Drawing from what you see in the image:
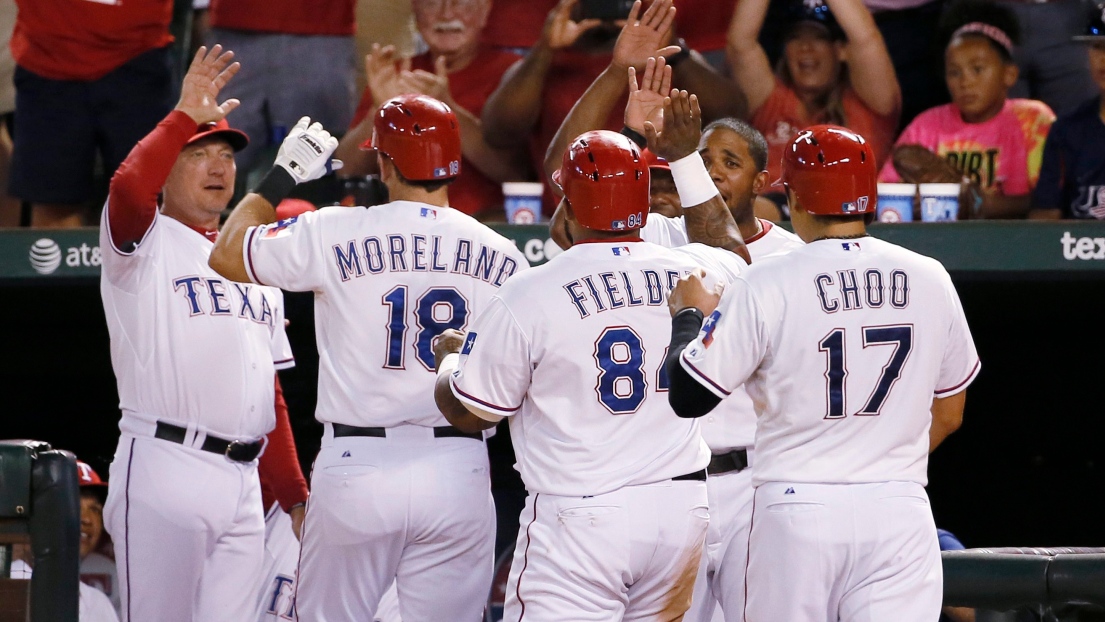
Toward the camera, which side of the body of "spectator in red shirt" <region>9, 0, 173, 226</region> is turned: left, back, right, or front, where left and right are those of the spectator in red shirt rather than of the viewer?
front

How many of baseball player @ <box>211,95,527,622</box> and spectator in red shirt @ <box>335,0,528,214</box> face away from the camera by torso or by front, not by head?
1

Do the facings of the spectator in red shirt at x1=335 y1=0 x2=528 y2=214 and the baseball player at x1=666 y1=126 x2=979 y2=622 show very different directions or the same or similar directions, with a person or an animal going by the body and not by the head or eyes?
very different directions

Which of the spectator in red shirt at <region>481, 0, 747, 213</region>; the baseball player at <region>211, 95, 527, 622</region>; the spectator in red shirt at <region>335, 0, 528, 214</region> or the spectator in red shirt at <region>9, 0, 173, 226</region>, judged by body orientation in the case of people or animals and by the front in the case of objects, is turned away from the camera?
the baseball player

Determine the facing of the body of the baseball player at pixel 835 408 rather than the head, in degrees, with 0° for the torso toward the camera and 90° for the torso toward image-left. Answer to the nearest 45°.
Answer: approximately 180°

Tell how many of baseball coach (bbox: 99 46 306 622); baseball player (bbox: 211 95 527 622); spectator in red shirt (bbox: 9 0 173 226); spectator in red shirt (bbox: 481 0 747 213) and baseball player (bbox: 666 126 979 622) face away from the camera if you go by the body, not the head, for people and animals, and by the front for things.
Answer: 2

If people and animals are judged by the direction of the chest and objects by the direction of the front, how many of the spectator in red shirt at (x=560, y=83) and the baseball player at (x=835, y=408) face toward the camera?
1

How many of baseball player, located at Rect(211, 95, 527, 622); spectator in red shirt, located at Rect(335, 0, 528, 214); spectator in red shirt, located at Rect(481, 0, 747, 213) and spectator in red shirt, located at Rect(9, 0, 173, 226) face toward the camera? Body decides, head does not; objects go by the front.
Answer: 3

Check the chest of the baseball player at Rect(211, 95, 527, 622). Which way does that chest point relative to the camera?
away from the camera

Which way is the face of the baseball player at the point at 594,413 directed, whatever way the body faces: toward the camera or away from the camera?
away from the camera

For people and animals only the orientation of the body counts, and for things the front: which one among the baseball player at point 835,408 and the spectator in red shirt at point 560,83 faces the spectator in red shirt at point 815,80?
the baseball player

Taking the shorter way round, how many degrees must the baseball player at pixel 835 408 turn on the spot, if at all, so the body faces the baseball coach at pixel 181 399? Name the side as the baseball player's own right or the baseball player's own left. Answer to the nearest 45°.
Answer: approximately 90° to the baseball player's own left

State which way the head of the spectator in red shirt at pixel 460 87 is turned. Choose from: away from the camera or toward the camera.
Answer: toward the camera

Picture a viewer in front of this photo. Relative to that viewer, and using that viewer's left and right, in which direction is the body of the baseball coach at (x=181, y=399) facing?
facing the viewer and to the right of the viewer
